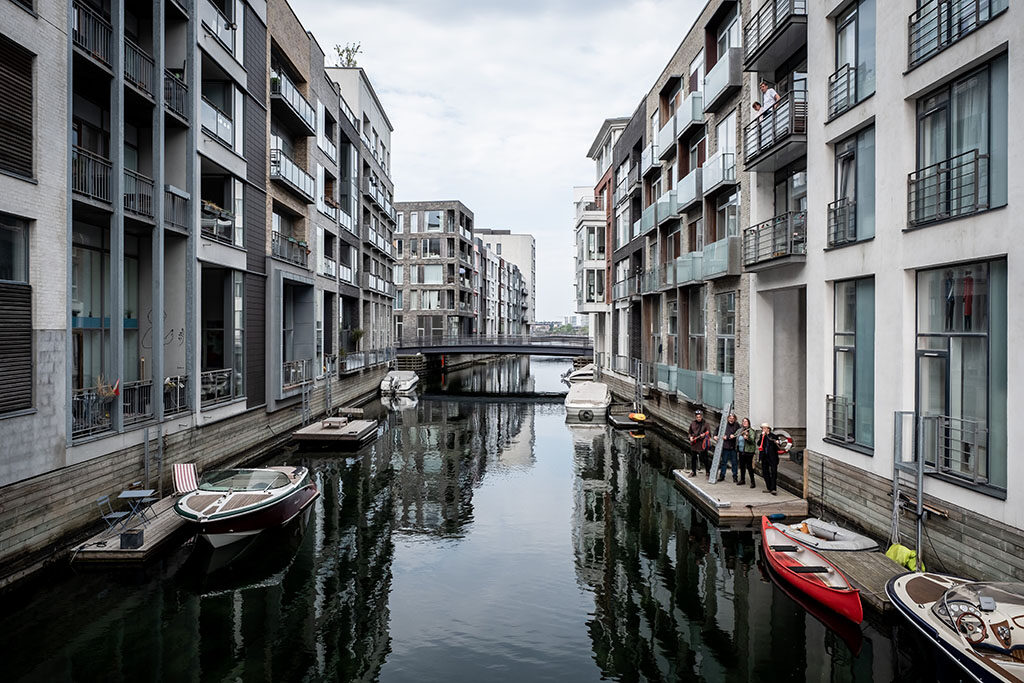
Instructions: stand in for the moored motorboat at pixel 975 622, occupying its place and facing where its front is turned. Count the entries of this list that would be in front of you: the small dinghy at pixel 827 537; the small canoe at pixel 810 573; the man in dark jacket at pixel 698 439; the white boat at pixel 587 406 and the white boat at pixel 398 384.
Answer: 5

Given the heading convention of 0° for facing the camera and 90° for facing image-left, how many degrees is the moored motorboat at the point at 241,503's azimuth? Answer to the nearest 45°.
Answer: approximately 45°

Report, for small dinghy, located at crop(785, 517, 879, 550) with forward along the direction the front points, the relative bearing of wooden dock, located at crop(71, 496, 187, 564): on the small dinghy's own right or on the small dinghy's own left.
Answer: on the small dinghy's own right

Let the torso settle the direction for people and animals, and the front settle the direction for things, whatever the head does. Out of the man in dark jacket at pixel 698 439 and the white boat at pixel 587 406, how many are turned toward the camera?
1

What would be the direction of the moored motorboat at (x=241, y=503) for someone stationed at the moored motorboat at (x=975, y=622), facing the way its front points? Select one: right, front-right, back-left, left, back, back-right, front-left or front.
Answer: front-left

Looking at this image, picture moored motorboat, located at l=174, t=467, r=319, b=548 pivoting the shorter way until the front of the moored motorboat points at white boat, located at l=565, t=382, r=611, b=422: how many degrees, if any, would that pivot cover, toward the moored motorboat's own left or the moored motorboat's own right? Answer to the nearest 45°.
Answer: approximately 180°

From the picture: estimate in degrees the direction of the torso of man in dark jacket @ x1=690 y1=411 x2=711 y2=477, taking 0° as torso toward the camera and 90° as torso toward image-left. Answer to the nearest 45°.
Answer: approximately 0°
